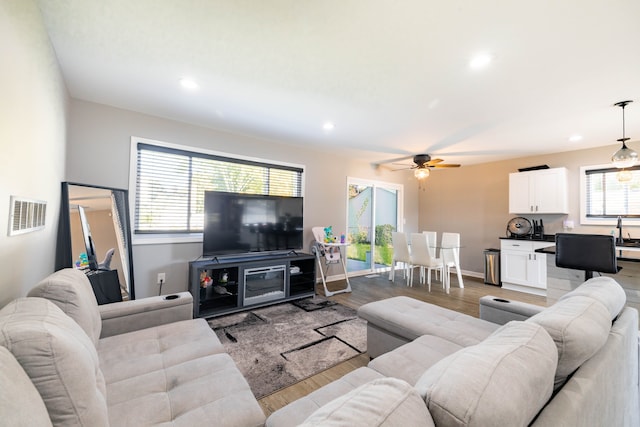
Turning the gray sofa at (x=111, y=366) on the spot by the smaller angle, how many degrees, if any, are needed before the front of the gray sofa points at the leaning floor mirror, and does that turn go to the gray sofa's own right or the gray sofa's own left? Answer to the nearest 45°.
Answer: approximately 90° to the gray sofa's own left

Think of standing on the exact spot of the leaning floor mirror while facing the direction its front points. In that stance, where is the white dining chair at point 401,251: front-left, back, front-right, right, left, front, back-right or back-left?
front-left

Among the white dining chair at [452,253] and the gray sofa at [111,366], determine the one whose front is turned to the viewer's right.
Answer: the gray sofa

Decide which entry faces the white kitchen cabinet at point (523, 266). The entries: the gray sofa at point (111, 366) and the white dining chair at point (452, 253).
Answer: the gray sofa

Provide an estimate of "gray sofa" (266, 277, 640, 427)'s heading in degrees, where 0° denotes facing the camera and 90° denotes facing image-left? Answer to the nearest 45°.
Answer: approximately 135°

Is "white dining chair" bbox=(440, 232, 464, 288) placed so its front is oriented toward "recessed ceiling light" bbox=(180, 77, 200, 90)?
no

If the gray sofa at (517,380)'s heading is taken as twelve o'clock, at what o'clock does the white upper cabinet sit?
The white upper cabinet is roughly at 2 o'clock from the gray sofa.

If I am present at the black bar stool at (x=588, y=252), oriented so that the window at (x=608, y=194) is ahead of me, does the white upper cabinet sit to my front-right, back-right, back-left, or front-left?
front-left

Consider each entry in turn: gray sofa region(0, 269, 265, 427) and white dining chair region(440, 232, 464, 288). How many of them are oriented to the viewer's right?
1

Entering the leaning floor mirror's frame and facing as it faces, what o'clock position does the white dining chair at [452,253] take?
The white dining chair is roughly at 11 o'clock from the leaning floor mirror.

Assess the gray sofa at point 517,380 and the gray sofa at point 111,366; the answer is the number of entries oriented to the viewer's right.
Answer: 1

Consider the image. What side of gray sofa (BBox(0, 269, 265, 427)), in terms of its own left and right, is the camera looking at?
right

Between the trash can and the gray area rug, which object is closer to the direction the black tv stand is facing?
the gray area rug

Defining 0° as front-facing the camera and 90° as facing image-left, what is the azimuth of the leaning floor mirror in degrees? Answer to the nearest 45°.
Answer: approximately 315°

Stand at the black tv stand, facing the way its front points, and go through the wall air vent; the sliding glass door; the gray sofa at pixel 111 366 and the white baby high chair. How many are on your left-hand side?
2

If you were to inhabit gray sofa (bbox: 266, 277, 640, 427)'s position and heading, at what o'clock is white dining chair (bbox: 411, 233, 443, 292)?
The white dining chair is roughly at 1 o'clock from the gray sofa.

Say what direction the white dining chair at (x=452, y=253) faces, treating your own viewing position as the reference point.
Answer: facing away from the viewer and to the left of the viewer

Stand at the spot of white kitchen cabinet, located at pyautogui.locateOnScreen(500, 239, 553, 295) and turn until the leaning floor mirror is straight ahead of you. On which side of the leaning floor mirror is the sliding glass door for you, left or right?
right

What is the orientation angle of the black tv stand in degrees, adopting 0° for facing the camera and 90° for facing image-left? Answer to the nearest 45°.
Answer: approximately 315°

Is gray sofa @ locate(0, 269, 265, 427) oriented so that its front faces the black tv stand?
no

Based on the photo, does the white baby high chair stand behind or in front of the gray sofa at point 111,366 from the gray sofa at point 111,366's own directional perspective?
in front
